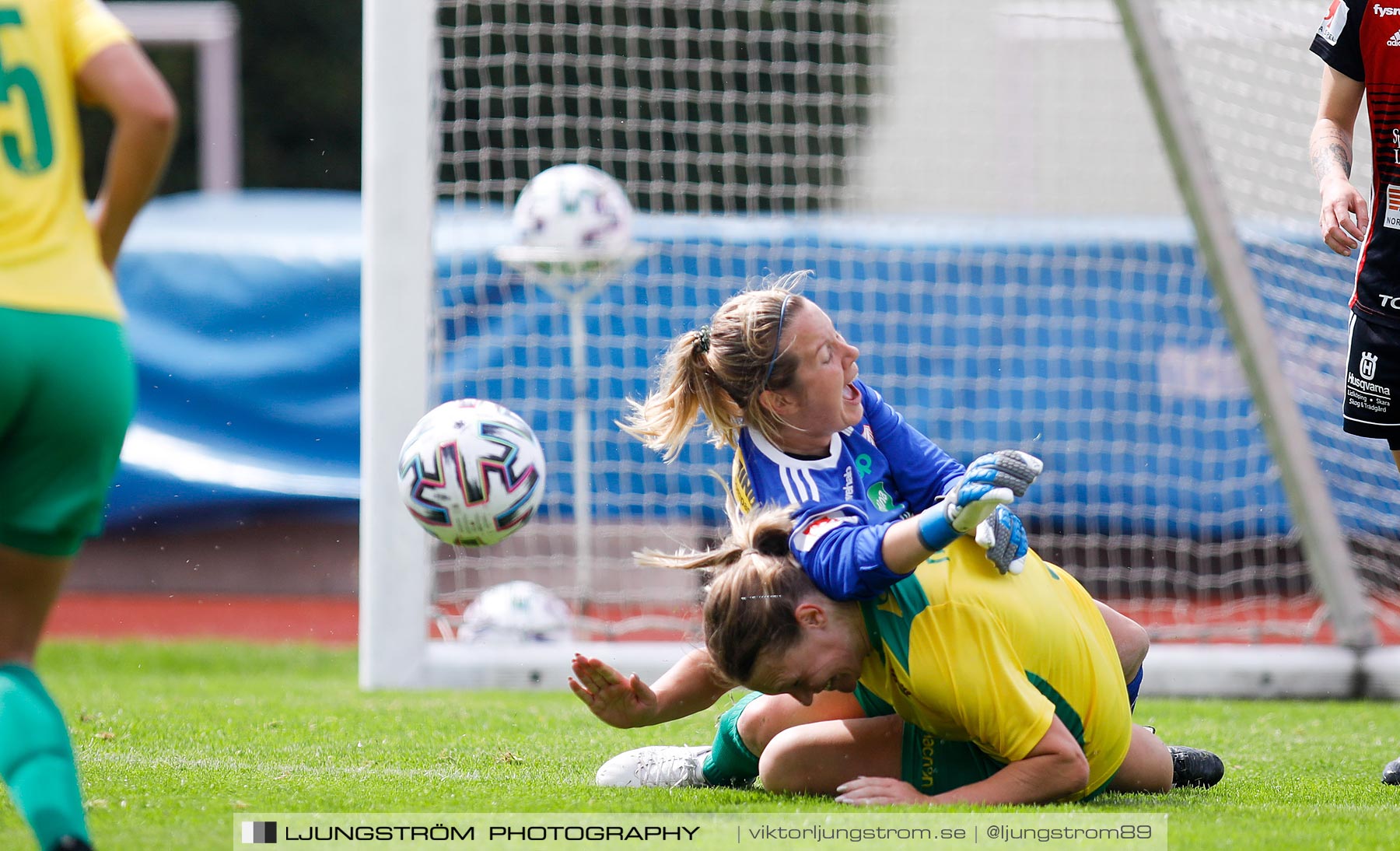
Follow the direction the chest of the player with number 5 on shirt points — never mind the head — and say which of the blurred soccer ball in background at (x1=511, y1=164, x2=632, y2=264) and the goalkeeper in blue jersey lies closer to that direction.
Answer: the blurred soccer ball in background

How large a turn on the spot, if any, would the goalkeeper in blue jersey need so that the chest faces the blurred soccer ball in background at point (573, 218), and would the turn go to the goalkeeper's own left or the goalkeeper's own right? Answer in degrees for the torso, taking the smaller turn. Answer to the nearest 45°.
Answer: approximately 135° to the goalkeeper's own left

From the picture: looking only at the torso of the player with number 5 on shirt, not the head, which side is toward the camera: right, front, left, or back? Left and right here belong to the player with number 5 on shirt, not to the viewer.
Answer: back

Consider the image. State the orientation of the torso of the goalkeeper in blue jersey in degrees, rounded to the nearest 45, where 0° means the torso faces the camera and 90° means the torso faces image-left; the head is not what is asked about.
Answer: approximately 315°

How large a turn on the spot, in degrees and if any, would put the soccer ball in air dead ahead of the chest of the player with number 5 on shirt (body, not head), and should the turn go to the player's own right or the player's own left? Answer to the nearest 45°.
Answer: approximately 45° to the player's own right

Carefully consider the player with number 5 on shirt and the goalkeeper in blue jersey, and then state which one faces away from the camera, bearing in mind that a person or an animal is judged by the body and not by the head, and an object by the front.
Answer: the player with number 5 on shirt

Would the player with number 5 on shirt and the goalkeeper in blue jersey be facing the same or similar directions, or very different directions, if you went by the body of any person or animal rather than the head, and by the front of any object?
very different directions
